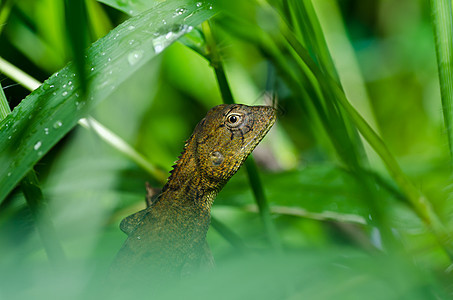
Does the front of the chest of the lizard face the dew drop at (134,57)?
no
